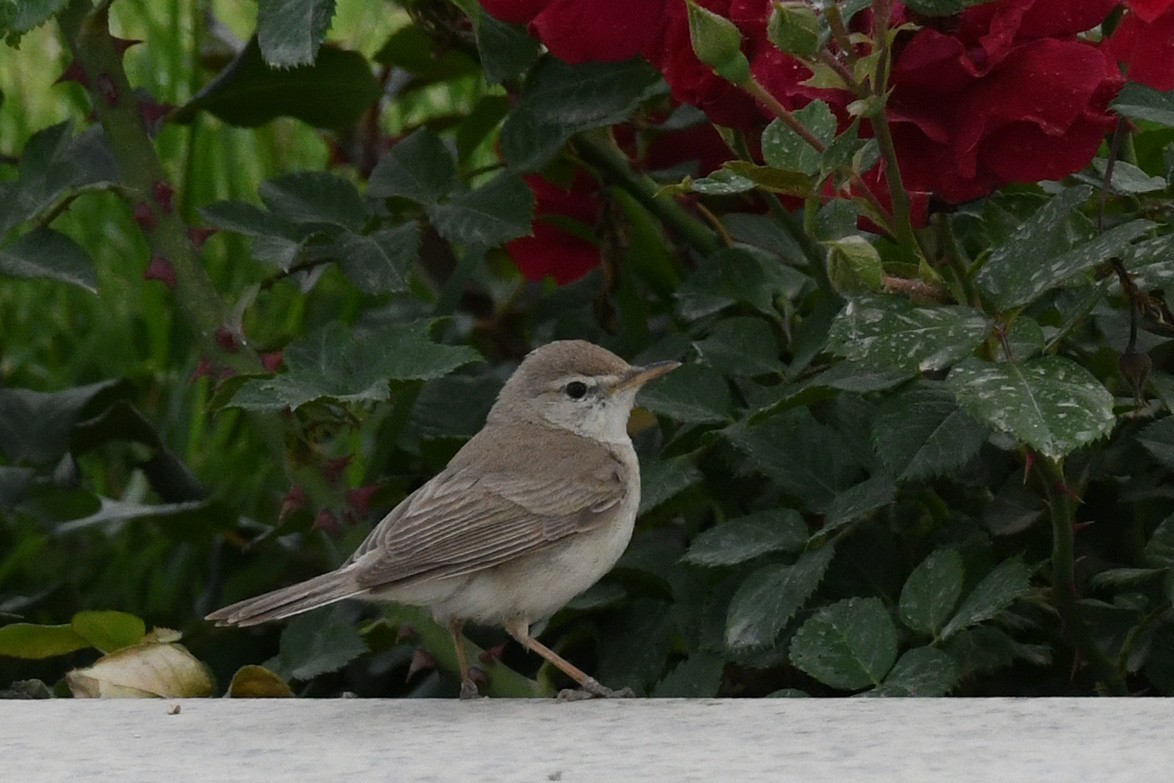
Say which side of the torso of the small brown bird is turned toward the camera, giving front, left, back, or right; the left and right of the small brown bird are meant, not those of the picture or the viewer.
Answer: right

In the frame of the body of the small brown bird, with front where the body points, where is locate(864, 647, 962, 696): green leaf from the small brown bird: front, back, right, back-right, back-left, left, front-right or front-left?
front-right

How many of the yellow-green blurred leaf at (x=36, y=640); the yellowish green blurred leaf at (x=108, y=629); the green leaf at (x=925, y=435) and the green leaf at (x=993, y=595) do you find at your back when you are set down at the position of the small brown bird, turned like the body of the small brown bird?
2

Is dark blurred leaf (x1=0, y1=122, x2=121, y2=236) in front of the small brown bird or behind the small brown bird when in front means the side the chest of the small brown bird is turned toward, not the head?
behind
